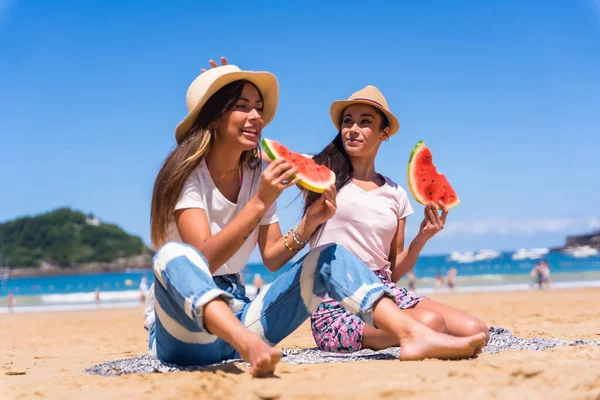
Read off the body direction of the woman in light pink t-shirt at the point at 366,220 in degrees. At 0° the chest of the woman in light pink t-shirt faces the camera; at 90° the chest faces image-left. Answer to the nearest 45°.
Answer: approximately 0°

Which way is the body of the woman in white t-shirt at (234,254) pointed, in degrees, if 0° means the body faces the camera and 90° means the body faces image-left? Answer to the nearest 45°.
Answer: approximately 315°

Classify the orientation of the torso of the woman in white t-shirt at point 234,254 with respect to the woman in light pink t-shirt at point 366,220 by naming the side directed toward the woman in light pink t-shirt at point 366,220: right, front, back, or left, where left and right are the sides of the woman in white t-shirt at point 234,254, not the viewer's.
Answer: left
